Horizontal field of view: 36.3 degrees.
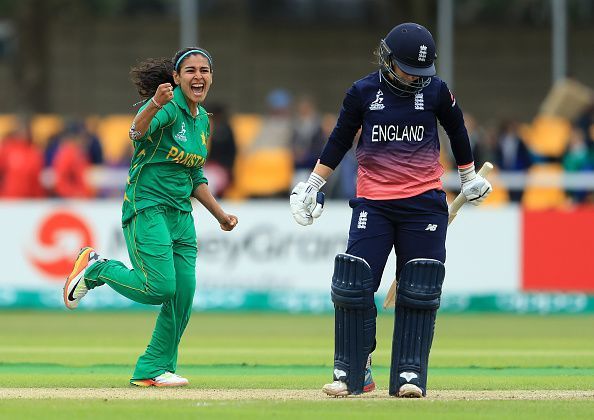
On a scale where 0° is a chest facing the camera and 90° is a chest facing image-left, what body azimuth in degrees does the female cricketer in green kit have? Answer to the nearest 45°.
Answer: approximately 315°

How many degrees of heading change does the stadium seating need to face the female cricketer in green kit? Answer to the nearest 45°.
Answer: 0° — it already faces them

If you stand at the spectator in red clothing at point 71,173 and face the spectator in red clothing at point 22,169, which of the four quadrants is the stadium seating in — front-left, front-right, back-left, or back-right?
back-right

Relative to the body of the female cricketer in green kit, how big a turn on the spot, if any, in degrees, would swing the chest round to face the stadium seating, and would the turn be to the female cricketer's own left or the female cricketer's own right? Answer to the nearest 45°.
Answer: approximately 90° to the female cricketer's own left

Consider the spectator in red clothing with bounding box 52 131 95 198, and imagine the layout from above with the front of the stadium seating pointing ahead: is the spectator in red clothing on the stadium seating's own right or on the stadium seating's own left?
on the stadium seating's own right

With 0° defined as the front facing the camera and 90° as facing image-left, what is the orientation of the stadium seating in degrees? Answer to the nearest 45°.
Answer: approximately 0°

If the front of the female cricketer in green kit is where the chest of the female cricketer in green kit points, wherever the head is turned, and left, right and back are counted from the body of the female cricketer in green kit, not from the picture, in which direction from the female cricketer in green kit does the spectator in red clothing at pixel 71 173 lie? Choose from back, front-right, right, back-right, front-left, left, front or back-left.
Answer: back-left

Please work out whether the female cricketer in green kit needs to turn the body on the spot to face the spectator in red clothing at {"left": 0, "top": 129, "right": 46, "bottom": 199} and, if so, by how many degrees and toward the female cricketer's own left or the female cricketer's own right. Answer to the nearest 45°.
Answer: approximately 135° to the female cricketer's own left
